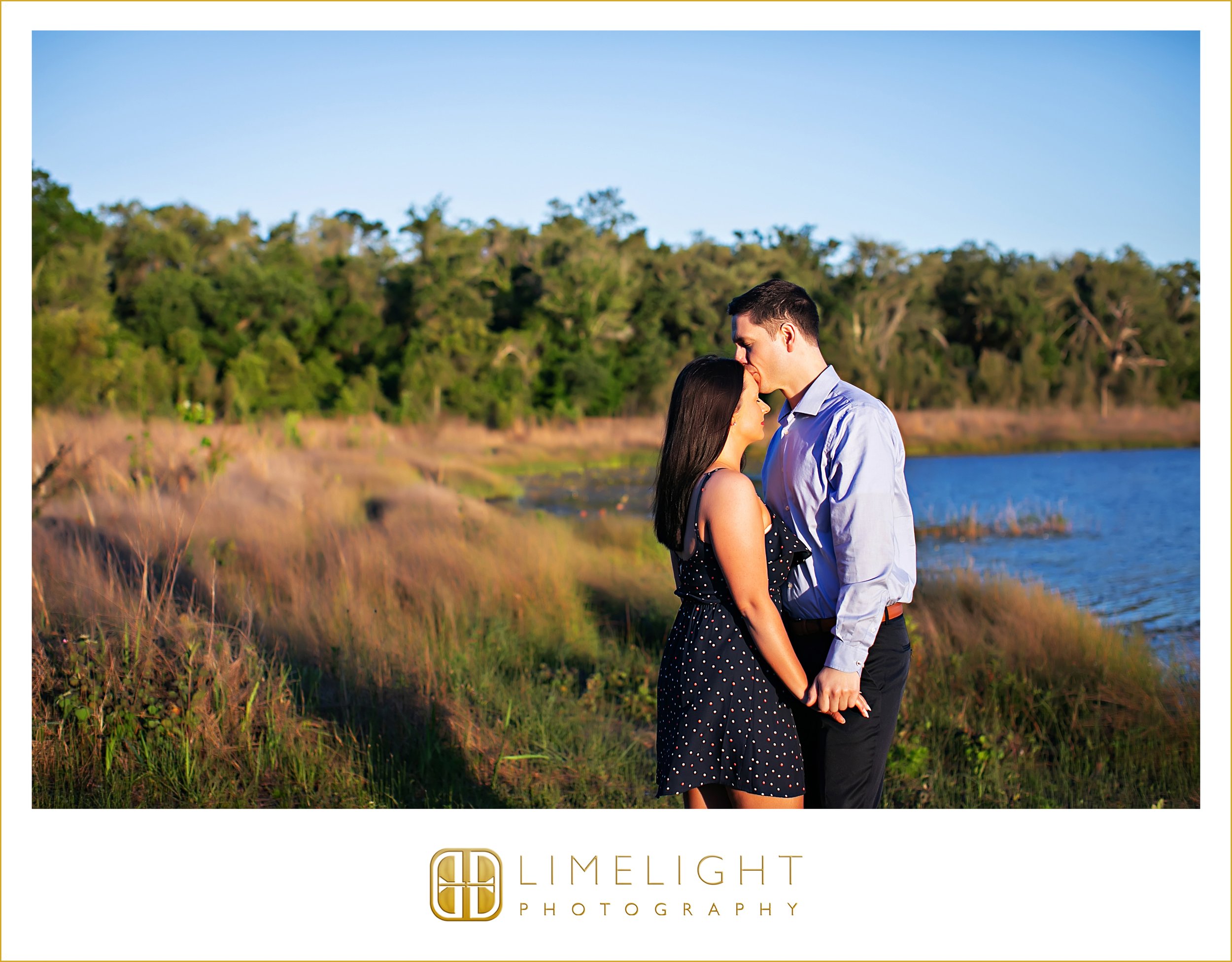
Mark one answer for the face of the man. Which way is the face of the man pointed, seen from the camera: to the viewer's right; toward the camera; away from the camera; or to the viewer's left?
to the viewer's left

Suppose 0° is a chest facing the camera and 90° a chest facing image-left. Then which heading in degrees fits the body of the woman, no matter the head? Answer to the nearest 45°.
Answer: approximately 270°

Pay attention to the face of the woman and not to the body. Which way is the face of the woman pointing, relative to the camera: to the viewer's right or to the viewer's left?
to the viewer's right
